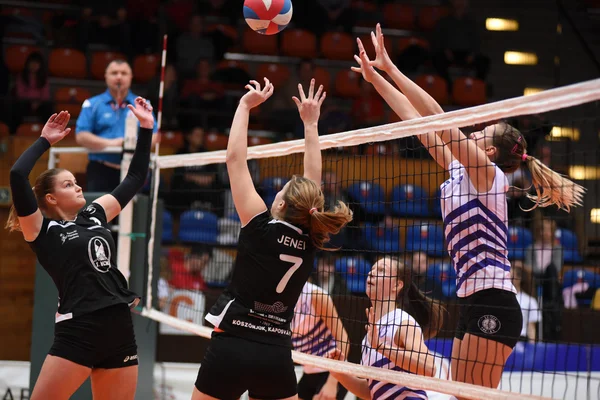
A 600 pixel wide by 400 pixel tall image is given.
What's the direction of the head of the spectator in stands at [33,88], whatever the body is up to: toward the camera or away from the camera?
toward the camera

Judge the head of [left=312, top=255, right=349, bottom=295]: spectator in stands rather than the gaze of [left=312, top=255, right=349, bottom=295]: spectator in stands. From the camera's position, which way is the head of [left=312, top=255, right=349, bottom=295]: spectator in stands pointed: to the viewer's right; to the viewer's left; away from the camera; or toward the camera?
toward the camera

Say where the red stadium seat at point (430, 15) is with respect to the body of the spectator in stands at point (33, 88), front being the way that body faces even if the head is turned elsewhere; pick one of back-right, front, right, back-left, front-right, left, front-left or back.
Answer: left

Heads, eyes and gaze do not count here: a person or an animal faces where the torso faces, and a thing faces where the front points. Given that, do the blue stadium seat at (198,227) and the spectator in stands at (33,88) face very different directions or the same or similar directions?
same or similar directions

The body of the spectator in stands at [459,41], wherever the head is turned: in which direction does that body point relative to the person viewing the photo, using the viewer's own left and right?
facing the viewer

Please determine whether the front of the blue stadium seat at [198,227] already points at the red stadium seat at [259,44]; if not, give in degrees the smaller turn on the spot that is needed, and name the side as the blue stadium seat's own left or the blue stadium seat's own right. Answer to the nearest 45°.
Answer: approximately 180°

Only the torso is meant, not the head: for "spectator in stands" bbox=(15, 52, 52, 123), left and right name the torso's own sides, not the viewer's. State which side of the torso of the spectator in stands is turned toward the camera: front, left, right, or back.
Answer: front

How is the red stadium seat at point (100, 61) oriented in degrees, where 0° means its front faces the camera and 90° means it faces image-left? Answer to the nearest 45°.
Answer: approximately 0°

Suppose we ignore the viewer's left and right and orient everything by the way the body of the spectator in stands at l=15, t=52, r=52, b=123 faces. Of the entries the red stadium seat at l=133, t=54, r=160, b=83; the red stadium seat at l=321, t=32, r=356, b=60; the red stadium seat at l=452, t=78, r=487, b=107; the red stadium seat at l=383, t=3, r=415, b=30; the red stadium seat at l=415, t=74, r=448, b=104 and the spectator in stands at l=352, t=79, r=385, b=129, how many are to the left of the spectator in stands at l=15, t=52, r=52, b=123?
6

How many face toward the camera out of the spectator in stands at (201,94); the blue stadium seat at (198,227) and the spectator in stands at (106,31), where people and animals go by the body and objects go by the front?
3

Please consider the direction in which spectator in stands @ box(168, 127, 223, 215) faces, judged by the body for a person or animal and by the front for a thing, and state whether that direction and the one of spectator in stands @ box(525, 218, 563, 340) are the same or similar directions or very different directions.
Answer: same or similar directions

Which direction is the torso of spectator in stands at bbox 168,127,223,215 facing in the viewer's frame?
toward the camera

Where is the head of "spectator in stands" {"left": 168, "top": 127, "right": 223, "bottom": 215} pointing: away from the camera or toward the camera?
toward the camera

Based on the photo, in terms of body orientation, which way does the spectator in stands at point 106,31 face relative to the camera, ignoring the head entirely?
toward the camera
